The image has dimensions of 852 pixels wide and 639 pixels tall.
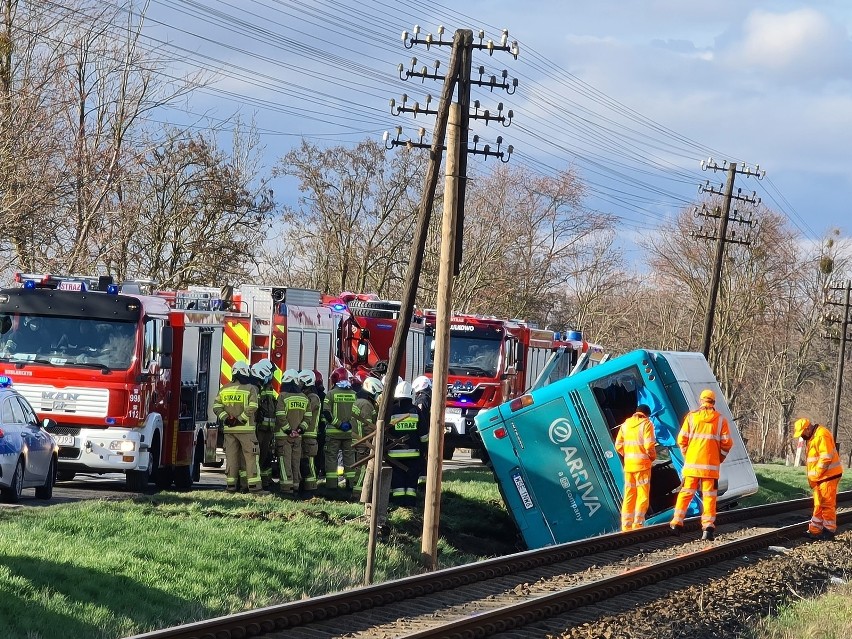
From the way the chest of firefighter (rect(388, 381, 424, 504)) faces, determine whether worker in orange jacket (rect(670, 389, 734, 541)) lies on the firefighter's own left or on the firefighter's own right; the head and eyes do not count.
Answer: on the firefighter's own right

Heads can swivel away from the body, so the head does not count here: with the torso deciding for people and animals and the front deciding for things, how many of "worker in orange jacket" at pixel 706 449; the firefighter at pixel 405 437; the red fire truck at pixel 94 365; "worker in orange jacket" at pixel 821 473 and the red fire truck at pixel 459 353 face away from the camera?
2

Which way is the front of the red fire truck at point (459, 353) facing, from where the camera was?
facing the viewer and to the left of the viewer

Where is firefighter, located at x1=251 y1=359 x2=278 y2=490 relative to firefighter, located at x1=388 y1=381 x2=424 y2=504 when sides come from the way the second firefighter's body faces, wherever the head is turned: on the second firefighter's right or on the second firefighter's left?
on the second firefighter's left

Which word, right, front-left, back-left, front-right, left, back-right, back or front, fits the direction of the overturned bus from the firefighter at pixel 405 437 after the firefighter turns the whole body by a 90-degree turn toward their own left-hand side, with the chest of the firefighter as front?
back

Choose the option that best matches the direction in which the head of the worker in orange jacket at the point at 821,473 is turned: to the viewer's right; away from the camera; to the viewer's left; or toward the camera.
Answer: to the viewer's left

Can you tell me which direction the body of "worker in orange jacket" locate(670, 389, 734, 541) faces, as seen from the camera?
away from the camera

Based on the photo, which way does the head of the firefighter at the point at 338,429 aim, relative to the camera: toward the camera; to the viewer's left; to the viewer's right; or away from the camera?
away from the camera

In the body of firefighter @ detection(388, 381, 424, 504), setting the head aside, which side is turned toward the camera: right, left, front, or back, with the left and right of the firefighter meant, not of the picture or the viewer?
back

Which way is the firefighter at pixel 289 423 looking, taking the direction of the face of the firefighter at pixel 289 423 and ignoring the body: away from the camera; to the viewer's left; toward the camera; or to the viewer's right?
away from the camera

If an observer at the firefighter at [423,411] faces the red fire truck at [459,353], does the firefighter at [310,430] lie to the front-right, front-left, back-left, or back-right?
back-left

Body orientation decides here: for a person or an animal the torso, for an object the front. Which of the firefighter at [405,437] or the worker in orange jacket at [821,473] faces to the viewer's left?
the worker in orange jacket

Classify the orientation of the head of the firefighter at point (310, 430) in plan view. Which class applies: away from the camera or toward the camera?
away from the camera
